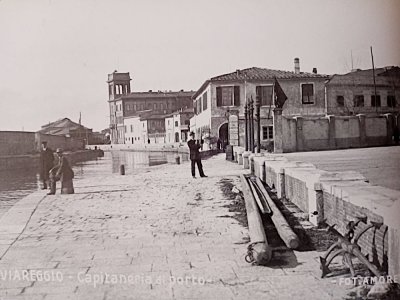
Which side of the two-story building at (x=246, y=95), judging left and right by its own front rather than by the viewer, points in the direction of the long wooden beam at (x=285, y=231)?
front

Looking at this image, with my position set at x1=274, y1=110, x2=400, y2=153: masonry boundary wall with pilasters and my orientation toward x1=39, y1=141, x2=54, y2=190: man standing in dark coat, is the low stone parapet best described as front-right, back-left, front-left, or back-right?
front-left

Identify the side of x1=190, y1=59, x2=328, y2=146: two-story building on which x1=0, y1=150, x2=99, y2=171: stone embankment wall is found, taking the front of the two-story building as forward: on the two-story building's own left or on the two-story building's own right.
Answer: on the two-story building's own right

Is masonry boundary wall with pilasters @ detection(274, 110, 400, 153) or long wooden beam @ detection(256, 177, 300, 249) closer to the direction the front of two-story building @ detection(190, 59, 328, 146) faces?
the long wooden beam

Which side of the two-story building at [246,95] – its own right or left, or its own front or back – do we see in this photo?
front

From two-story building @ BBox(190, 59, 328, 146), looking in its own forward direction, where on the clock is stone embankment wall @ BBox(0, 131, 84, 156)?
The stone embankment wall is roughly at 2 o'clock from the two-story building.

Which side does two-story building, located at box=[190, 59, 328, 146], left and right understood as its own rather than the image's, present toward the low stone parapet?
front

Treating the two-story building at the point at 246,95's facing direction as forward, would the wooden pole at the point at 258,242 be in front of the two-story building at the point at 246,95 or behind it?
in front

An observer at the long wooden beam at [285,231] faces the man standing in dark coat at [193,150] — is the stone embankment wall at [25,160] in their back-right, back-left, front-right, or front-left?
front-left
